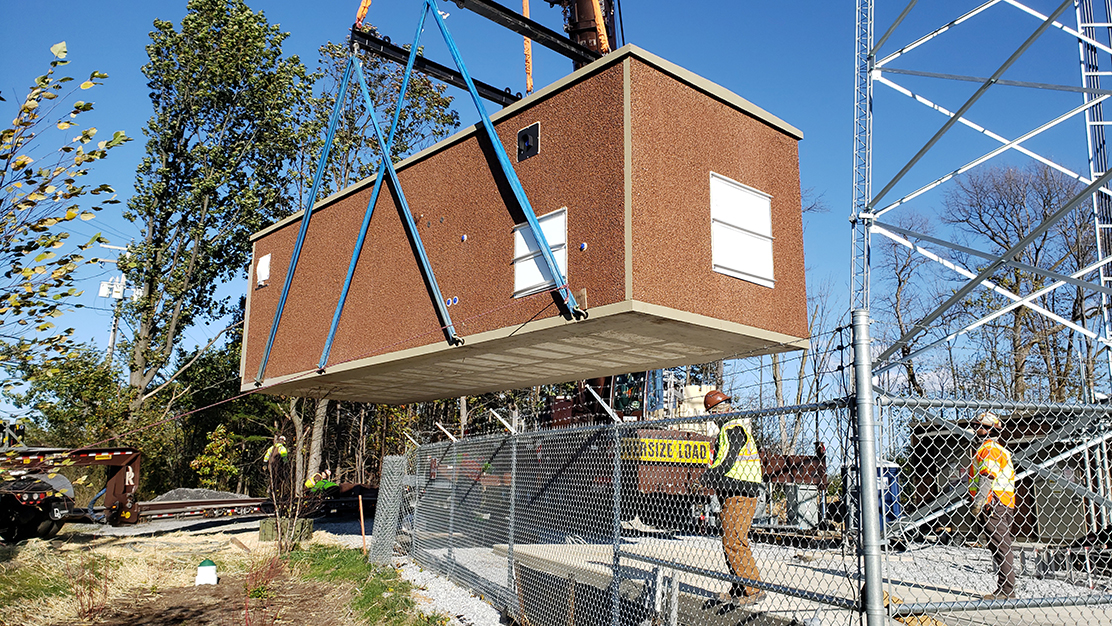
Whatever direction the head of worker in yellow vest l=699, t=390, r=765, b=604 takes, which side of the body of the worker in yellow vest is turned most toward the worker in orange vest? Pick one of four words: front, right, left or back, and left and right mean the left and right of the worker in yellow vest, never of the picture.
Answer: back

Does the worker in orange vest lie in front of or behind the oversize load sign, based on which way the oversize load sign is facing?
in front

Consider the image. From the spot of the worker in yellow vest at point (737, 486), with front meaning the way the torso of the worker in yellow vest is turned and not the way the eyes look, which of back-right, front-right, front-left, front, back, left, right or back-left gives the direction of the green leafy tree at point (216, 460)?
front-right

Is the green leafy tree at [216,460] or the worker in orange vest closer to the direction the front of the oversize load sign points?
the worker in orange vest

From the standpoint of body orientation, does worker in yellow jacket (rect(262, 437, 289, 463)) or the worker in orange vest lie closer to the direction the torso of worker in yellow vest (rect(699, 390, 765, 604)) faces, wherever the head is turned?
the worker in yellow jacket

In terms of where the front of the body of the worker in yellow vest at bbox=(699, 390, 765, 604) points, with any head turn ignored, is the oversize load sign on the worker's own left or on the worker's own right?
on the worker's own right

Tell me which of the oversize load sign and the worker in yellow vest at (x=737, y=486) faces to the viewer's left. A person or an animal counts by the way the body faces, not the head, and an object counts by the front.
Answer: the worker in yellow vest

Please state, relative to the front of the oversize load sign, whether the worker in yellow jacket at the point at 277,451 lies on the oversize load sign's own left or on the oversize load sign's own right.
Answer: on the oversize load sign's own right

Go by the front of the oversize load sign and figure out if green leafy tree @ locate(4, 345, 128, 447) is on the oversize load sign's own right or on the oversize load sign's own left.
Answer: on the oversize load sign's own right

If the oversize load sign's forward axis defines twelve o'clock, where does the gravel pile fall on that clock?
The gravel pile is roughly at 4 o'clock from the oversize load sign.
